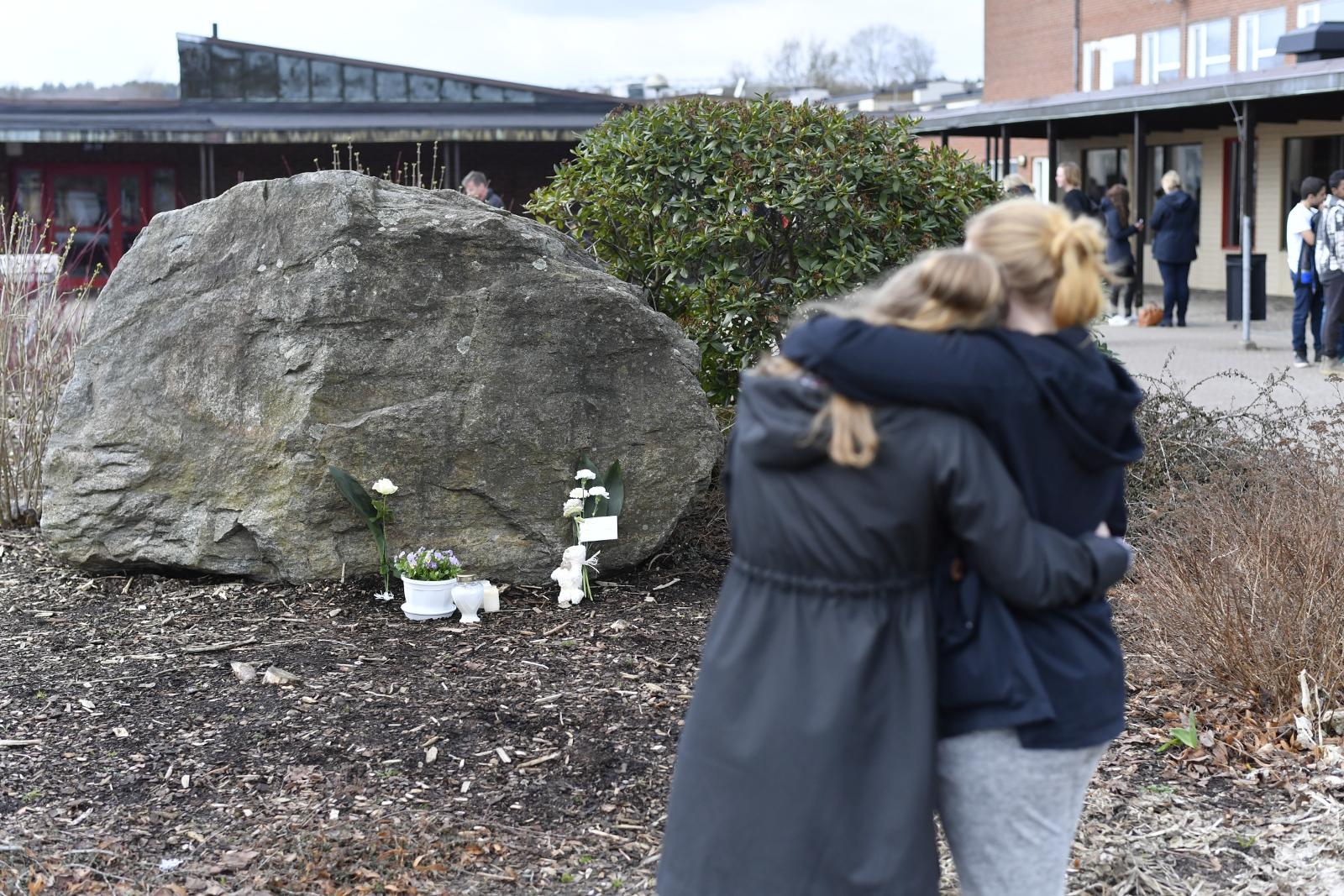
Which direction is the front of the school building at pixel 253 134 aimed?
toward the camera

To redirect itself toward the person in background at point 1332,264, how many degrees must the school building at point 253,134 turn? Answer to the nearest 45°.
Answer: approximately 45° to its left

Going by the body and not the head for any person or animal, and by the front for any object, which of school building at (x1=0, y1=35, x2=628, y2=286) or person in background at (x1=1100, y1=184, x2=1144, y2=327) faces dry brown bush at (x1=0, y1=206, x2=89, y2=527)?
the school building

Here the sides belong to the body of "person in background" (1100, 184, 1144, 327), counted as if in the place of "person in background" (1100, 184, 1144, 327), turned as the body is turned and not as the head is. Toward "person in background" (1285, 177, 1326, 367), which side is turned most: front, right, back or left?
right

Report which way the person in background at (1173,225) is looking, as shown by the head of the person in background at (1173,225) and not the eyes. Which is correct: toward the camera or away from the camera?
away from the camera

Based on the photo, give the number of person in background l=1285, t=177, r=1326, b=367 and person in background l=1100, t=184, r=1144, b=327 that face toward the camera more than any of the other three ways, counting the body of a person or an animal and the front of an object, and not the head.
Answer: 0

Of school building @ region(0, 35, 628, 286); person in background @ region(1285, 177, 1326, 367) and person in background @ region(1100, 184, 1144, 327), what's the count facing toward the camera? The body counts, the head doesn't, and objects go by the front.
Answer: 1

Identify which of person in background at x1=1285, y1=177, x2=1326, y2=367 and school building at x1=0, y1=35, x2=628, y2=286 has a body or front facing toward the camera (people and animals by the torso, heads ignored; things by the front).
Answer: the school building

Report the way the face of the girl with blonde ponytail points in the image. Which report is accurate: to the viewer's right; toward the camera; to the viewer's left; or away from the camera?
away from the camera

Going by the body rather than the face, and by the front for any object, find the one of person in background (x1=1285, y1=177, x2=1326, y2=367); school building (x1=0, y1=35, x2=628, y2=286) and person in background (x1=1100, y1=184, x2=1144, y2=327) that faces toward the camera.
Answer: the school building

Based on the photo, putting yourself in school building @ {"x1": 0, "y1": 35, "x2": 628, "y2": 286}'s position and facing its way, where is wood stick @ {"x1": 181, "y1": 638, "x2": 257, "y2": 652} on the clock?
The wood stick is roughly at 12 o'clock from the school building.
